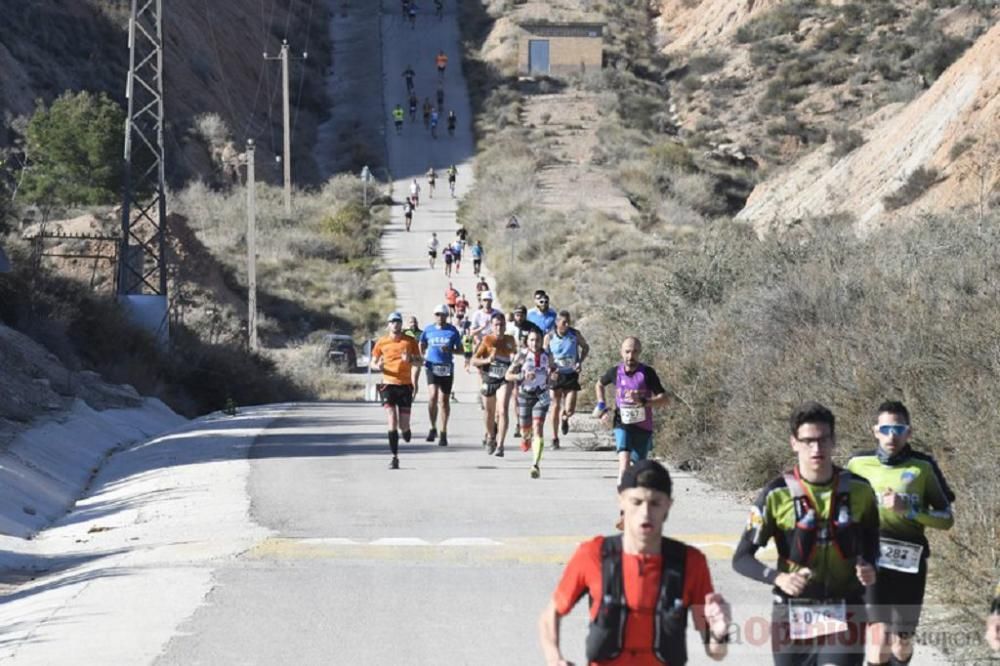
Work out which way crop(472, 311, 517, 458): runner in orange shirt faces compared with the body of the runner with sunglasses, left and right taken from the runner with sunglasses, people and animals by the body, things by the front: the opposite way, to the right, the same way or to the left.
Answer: the same way

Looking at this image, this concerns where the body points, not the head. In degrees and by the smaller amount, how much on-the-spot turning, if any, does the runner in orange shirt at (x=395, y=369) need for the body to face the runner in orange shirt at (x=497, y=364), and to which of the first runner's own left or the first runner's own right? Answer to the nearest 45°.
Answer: approximately 135° to the first runner's own left

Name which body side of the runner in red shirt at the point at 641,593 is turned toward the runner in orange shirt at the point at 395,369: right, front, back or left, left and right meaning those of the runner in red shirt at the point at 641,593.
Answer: back

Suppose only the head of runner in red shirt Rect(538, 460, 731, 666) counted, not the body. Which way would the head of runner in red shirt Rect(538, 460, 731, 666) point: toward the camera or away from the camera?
toward the camera

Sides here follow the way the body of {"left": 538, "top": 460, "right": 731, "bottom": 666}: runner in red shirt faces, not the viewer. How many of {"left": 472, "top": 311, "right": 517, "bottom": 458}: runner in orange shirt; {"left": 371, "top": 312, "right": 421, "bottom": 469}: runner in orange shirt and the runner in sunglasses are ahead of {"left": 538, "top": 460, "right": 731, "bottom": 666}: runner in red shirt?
0

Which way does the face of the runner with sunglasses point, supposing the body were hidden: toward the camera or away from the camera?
toward the camera

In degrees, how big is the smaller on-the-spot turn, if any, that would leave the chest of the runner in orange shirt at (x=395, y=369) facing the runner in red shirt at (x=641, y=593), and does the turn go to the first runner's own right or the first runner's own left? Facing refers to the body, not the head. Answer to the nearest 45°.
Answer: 0° — they already face them

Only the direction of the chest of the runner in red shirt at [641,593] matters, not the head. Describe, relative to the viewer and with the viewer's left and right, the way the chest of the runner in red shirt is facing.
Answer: facing the viewer

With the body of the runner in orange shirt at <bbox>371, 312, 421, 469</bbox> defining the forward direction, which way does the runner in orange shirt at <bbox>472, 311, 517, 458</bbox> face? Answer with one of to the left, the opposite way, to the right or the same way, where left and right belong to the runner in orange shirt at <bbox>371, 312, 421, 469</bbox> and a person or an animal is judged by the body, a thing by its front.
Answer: the same way
